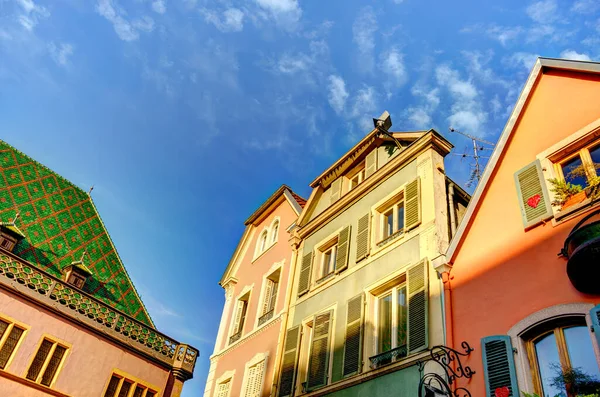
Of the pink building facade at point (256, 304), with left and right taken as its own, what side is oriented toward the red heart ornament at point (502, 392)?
left

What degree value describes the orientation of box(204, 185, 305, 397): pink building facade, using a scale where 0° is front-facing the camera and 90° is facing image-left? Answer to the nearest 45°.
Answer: approximately 45°
